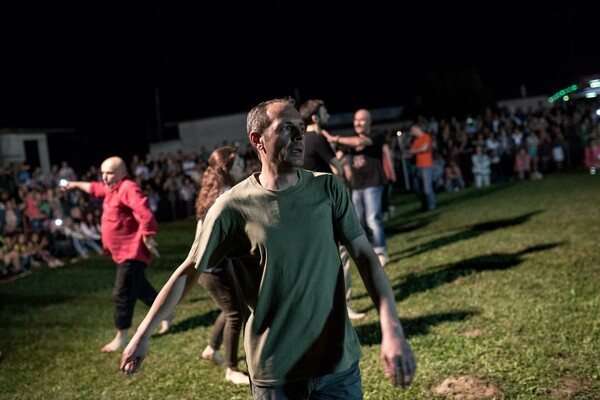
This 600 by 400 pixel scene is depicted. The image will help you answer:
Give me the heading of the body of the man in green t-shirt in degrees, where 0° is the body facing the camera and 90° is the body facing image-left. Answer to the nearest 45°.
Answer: approximately 0°

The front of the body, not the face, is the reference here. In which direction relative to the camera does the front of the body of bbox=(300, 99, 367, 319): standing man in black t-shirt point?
to the viewer's right

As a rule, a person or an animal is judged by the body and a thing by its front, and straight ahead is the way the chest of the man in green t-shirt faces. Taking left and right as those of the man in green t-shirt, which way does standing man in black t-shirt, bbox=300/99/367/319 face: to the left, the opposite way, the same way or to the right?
to the left

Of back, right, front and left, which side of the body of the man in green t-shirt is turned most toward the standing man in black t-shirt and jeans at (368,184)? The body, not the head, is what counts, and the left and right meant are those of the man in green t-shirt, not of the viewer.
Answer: back
